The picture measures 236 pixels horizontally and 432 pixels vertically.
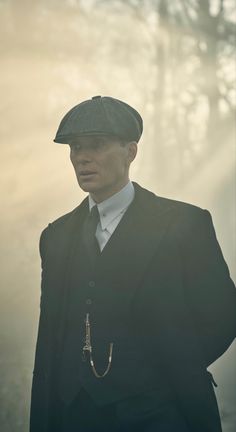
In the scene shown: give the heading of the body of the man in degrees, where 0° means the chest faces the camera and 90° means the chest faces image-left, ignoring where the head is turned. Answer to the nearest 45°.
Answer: approximately 45°
